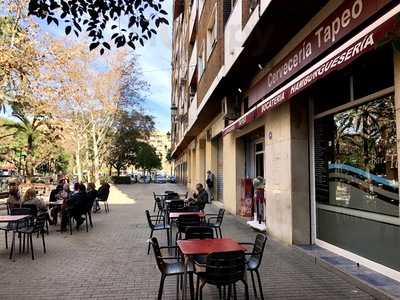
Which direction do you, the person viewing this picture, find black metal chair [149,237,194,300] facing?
facing to the right of the viewer

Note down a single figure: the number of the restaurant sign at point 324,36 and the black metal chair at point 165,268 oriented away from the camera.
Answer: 0

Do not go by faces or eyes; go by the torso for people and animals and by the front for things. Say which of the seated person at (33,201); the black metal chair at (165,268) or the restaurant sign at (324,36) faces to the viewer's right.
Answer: the black metal chair

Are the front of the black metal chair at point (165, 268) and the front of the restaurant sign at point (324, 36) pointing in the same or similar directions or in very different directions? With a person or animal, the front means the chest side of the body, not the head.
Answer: very different directions

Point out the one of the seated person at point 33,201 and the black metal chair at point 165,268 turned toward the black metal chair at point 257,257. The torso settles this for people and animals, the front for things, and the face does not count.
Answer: the black metal chair at point 165,268

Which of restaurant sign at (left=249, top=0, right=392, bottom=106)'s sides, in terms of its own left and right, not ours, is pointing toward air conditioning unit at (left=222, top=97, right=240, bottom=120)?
right

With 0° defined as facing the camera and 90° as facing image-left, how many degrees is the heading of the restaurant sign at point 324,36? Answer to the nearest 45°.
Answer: approximately 45°
